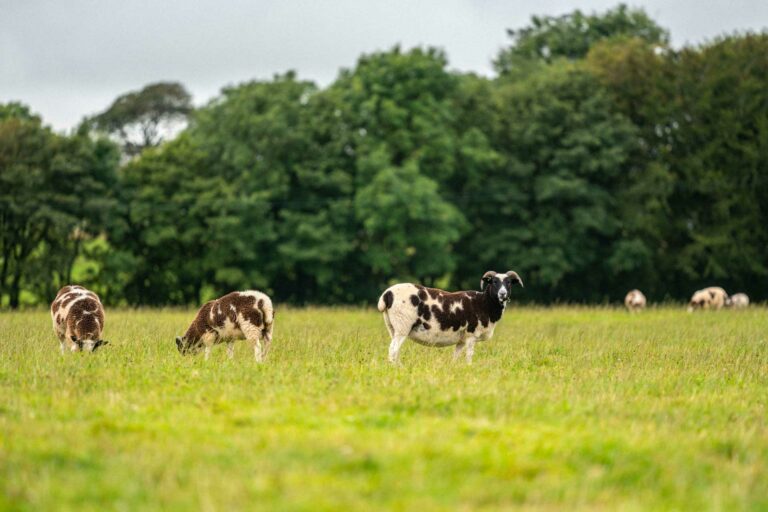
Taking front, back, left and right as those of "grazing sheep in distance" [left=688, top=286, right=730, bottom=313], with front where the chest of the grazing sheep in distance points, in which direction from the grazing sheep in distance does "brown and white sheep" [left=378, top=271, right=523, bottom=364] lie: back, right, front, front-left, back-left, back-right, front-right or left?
left

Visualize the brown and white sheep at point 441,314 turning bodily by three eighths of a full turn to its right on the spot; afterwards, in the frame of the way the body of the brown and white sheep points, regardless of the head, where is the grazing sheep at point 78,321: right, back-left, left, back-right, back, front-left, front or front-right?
front-right

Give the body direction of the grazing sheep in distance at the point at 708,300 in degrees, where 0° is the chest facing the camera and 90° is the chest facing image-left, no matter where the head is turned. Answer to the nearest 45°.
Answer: approximately 90°

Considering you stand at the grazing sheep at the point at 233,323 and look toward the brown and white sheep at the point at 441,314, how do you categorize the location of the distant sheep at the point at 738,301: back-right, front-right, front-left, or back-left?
front-left

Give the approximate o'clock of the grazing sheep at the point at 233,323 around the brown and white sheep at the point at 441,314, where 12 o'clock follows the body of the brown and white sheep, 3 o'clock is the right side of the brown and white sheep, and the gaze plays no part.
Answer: The grazing sheep is roughly at 6 o'clock from the brown and white sheep.

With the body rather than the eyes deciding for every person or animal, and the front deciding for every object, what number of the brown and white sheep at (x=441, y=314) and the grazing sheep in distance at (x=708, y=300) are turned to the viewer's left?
1

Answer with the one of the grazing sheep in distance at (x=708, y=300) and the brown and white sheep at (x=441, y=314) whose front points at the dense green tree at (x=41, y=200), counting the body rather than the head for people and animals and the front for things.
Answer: the grazing sheep in distance

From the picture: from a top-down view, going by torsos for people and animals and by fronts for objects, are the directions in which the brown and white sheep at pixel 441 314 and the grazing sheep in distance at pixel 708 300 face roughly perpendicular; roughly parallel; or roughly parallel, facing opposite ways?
roughly parallel, facing opposite ways

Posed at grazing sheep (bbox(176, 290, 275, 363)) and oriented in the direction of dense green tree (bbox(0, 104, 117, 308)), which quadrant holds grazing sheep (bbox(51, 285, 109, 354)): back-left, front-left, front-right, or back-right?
front-left

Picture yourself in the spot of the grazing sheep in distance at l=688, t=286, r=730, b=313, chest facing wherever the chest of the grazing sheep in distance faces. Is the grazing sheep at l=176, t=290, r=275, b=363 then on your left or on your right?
on your left

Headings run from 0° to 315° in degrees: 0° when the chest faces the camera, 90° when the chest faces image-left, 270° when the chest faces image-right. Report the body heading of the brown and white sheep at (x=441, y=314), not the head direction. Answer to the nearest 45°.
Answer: approximately 270°
